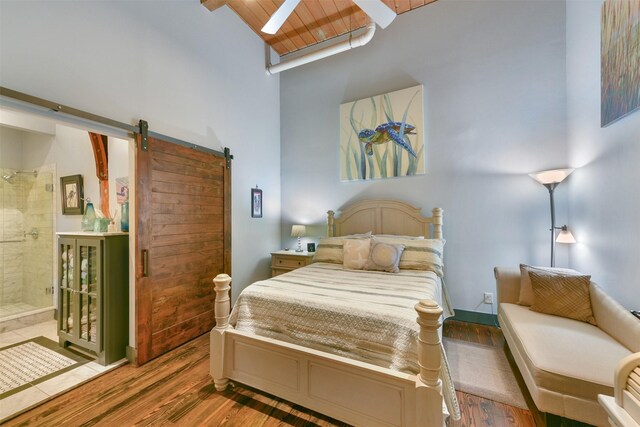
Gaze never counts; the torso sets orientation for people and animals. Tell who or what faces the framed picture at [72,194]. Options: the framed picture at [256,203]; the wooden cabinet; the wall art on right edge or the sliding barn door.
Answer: the wall art on right edge

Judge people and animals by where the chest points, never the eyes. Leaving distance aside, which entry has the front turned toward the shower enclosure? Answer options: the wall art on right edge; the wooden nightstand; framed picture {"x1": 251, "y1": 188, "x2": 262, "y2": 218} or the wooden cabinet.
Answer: the wall art on right edge

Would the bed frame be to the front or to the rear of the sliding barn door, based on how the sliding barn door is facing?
to the front

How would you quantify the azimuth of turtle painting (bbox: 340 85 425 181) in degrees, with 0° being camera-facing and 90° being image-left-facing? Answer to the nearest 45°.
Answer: approximately 45°

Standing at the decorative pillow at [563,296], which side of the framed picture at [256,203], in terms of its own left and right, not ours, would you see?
front

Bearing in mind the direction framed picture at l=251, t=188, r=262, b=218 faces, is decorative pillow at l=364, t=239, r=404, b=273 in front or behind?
in front

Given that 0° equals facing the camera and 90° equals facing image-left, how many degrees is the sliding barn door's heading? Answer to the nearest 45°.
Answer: approximately 315°

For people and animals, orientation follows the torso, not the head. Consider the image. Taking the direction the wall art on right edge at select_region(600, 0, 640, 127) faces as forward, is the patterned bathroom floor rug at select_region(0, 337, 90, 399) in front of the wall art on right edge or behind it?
in front

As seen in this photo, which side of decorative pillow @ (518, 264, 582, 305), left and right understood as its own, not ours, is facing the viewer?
front

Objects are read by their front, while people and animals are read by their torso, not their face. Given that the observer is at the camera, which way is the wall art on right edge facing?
facing the viewer and to the left of the viewer

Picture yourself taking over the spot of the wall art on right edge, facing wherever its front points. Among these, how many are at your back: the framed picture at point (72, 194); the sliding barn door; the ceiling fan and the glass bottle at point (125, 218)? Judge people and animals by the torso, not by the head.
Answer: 0

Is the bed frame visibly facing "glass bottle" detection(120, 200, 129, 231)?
no

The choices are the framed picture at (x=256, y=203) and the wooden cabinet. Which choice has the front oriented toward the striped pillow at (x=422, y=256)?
the framed picture

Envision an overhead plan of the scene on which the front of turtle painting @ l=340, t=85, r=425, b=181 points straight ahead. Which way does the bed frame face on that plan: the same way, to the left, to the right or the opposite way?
the same way

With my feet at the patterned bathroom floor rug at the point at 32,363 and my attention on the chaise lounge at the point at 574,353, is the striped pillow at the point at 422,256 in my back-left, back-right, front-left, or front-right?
front-left

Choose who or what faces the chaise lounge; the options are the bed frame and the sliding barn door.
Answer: the sliding barn door
